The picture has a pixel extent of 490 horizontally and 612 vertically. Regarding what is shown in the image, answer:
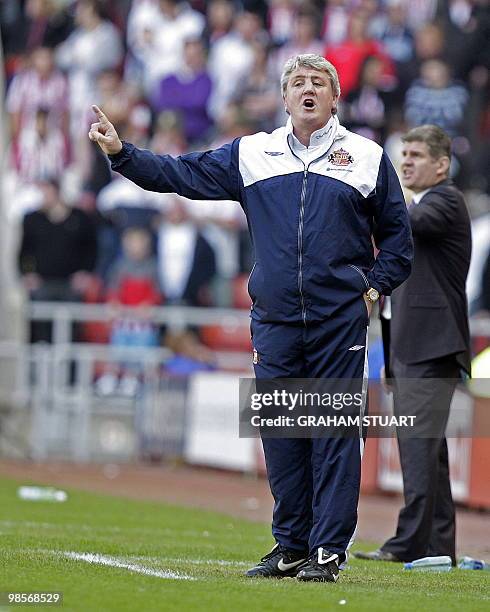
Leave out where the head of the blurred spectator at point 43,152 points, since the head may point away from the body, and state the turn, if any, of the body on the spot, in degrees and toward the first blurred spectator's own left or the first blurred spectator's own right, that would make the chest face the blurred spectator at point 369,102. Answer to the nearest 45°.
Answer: approximately 45° to the first blurred spectator's own left

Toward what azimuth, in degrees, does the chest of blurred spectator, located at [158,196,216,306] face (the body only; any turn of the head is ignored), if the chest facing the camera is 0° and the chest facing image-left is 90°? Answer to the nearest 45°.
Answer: approximately 45°

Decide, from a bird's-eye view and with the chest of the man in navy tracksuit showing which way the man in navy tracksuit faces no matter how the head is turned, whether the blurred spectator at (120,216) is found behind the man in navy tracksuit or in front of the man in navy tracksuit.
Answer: behind

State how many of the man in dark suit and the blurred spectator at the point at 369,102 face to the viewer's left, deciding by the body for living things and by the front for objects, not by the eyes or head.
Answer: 1

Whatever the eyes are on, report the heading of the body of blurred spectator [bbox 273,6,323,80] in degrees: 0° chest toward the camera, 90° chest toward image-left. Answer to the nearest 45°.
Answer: approximately 0°

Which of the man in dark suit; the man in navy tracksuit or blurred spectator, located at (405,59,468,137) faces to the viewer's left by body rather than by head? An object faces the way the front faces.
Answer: the man in dark suit

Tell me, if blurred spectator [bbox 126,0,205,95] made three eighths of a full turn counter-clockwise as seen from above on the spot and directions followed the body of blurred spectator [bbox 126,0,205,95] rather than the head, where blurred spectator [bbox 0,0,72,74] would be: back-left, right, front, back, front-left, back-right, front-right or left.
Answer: left

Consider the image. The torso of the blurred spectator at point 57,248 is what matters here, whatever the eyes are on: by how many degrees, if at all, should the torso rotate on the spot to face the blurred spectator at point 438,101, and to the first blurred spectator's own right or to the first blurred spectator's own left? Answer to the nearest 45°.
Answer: approximately 90° to the first blurred spectator's own left
